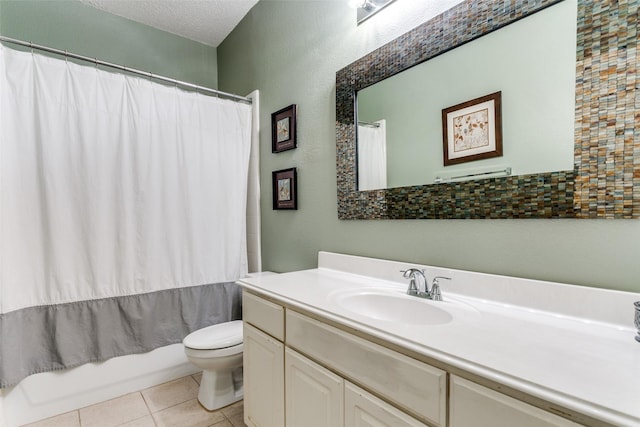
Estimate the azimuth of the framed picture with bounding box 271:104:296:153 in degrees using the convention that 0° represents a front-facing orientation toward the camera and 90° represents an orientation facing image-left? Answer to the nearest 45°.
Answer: approximately 45°

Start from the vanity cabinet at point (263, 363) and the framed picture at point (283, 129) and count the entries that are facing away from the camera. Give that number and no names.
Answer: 0

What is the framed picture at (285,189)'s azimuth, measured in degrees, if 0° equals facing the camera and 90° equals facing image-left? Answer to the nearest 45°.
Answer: approximately 45°

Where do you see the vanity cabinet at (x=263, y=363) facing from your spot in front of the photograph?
facing the viewer and to the left of the viewer

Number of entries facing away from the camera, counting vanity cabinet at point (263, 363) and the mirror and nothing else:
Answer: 0

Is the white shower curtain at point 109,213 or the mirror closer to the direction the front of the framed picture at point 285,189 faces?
the white shower curtain
